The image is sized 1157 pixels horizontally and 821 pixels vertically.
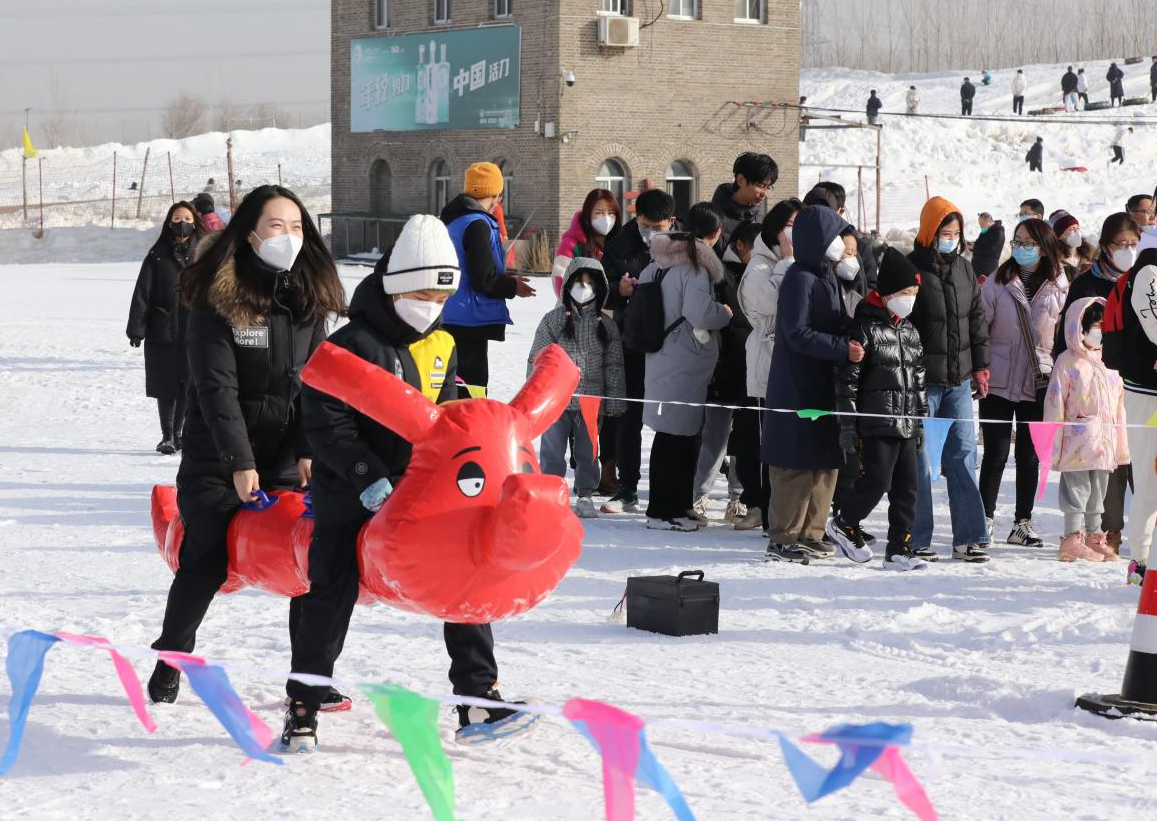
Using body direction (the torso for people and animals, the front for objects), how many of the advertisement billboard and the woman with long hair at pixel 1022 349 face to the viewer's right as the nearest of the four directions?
0

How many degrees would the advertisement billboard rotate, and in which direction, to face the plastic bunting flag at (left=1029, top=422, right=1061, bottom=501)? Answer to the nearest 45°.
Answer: approximately 45° to its left

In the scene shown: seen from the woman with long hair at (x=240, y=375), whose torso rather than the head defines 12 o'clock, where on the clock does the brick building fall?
The brick building is roughly at 8 o'clock from the woman with long hair.

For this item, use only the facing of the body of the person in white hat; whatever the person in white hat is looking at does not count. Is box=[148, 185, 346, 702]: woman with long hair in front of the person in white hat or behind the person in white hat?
behind

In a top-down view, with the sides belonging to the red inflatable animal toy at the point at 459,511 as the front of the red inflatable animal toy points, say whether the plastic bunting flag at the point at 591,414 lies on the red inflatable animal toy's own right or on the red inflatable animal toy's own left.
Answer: on the red inflatable animal toy's own left

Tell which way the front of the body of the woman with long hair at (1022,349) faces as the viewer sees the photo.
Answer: toward the camera

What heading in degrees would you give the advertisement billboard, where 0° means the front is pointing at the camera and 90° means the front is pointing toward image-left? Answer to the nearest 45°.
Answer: approximately 45°

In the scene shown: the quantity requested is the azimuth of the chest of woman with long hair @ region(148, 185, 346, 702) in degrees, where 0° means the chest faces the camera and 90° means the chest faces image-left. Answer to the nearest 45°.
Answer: approximately 315°

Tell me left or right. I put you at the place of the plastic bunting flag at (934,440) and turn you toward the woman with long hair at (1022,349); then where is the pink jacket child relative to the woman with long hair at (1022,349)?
right

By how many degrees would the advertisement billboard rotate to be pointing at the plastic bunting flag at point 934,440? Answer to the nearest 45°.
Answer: approximately 45° to its left

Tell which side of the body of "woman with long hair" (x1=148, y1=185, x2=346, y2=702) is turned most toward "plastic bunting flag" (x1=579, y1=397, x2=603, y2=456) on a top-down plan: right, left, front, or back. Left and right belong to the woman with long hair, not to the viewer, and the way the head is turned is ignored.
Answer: left

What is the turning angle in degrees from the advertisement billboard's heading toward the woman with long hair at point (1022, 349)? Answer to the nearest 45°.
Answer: approximately 45° to its left

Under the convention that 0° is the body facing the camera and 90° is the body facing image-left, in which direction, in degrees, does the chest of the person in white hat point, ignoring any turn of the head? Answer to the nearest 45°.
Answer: approximately 315°

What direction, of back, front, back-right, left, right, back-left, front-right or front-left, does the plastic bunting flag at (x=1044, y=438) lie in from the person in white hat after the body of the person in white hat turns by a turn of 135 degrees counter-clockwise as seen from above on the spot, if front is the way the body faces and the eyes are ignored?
front-right
